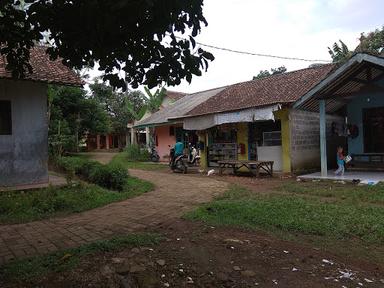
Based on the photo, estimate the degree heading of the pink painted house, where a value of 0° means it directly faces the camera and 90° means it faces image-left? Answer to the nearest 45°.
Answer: approximately 45°

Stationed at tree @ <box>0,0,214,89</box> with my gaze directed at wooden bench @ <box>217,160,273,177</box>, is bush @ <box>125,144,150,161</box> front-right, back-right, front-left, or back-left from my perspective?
front-left

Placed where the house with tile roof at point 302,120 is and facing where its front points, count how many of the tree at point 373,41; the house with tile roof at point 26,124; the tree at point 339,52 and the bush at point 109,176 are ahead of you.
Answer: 2

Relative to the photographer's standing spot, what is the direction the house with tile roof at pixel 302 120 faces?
facing the viewer and to the left of the viewer

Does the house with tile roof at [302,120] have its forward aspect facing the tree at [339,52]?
no

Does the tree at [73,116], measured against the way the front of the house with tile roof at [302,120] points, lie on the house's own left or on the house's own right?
on the house's own right

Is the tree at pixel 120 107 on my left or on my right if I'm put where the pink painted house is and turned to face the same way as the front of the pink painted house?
on my right

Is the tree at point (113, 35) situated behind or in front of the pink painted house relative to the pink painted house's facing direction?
in front

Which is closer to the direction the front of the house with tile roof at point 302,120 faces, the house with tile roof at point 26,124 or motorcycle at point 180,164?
the house with tile roof

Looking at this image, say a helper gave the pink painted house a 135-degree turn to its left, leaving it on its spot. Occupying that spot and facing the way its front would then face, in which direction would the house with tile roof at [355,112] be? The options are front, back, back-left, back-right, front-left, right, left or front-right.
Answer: front-right

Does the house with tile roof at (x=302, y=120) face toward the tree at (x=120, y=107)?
no

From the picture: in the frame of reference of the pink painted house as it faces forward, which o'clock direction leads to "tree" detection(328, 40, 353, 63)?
The tree is roughly at 8 o'clock from the pink painted house.

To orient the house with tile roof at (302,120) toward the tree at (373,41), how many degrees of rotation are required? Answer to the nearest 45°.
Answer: approximately 180°

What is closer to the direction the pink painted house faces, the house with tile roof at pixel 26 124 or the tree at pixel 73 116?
the house with tile roof
